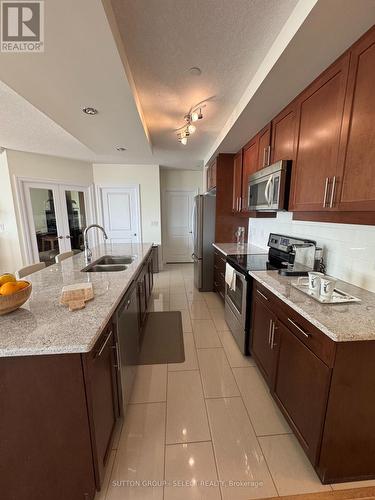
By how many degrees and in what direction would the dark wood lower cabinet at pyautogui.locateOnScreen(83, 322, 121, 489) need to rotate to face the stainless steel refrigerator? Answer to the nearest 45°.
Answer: approximately 45° to its left

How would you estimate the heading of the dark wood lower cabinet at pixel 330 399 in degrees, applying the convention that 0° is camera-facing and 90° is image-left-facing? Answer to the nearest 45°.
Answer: approximately 90°

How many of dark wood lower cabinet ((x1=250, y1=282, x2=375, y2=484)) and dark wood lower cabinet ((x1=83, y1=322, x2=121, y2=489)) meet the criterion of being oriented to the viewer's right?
1

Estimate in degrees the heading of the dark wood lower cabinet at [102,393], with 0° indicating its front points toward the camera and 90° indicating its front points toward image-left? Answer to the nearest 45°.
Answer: approximately 270°

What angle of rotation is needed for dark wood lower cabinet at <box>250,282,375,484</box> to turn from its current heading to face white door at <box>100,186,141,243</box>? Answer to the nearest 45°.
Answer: approximately 45° to its right

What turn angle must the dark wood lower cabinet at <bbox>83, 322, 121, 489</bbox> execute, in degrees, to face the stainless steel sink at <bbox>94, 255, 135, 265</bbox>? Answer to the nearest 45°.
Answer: approximately 90° to its left

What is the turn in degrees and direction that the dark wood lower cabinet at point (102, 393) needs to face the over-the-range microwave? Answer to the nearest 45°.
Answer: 0° — it already faces it
